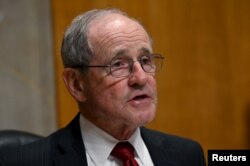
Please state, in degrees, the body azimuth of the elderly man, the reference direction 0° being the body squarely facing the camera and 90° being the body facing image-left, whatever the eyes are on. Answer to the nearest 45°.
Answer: approximately 315°
